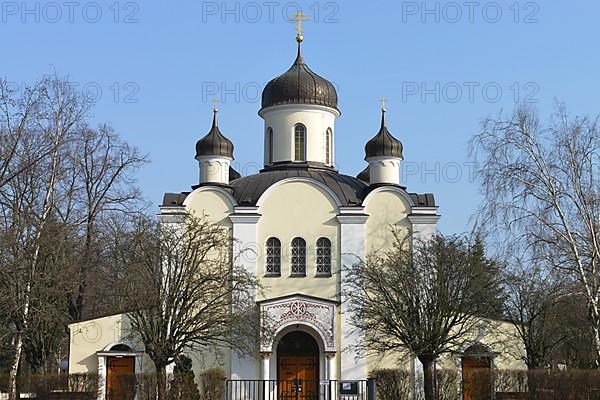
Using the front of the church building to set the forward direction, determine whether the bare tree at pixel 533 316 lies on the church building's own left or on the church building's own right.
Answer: on the church building's own left

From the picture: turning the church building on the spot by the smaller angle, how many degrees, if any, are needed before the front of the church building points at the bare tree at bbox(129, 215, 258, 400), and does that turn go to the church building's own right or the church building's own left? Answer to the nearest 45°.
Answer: approximately 45° to the church building's own right

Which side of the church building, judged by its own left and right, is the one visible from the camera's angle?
front

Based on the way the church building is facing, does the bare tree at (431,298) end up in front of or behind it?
in front

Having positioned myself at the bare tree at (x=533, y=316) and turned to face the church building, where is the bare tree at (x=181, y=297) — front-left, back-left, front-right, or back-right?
front-left

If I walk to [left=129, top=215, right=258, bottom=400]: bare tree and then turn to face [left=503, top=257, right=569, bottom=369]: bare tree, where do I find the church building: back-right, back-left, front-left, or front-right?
front-left
